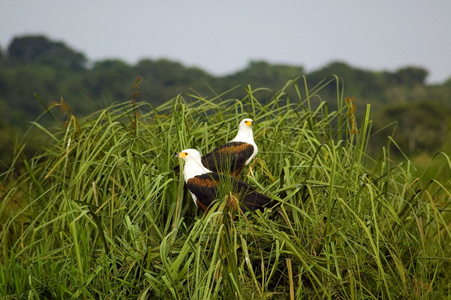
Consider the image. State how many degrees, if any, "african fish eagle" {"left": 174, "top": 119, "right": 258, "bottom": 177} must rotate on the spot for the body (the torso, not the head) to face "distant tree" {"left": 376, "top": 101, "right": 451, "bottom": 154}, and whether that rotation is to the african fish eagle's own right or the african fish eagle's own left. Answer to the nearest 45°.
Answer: approximately 45° to the african fish eagle's own left

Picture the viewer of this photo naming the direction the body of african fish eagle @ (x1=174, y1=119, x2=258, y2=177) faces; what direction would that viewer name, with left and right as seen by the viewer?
facing to the right of the viewer

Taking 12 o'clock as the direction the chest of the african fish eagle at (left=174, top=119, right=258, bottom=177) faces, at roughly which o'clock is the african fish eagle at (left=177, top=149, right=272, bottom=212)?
the african fish eagle at (left=177, top=149, right=272, bottom=212) is roughly at 4 o'clock from the african fish eagle at (left=174, top=119, right=258, bottom=177).

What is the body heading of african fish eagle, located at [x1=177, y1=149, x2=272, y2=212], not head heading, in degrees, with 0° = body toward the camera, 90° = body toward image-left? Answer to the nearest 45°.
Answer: approximately 90°

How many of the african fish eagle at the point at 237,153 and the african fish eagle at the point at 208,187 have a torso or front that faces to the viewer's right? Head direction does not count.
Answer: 1

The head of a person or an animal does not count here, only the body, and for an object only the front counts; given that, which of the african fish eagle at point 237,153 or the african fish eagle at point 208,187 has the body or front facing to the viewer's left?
the african fish eagle at point 208,187

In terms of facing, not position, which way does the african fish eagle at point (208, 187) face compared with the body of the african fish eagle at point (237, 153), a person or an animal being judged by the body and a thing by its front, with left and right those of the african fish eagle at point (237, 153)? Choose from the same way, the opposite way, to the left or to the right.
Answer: the opposite way

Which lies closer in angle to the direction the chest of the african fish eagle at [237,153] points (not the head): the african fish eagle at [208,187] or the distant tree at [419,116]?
the distant tree

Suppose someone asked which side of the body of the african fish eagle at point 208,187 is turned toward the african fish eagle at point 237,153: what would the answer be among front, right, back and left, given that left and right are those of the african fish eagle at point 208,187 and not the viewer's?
right
